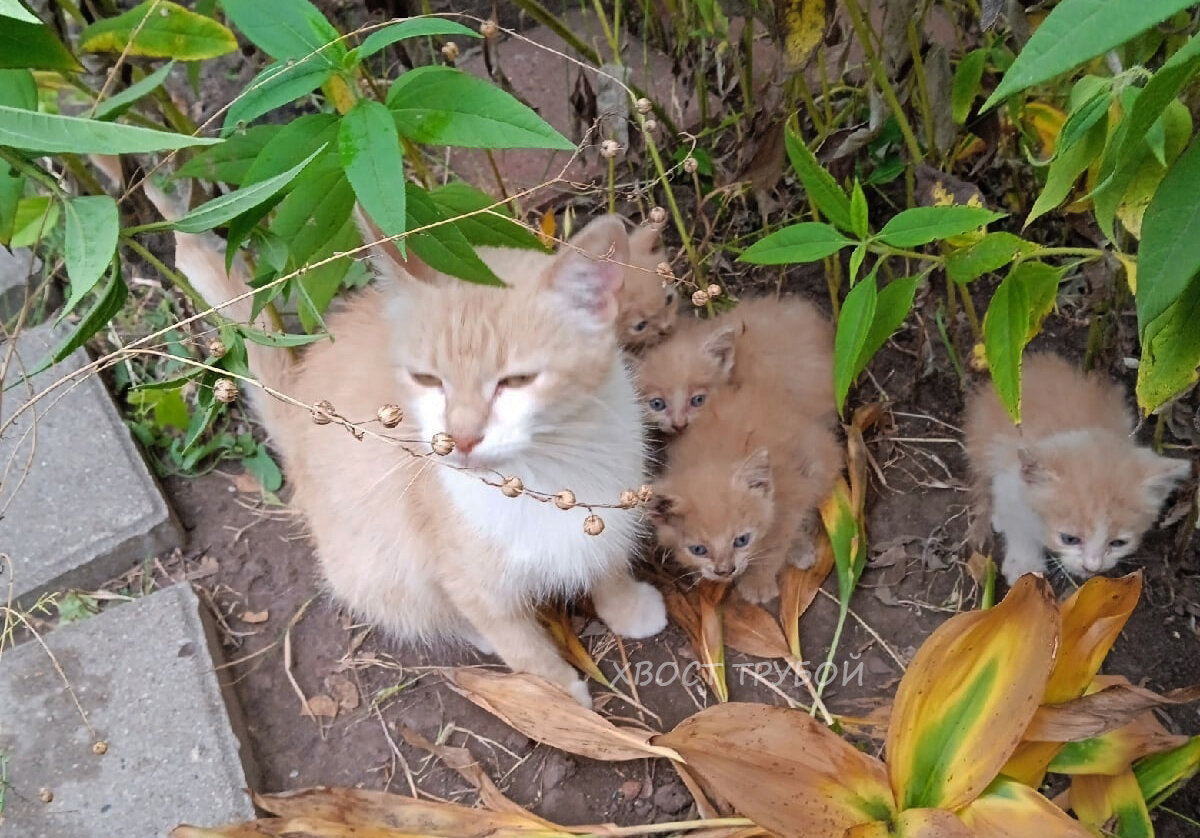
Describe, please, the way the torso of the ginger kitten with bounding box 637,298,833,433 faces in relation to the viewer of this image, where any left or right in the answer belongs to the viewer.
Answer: facing the viewer and to the left of the viewer

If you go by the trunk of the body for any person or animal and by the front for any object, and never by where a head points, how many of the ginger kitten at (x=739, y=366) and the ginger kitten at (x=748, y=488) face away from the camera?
0

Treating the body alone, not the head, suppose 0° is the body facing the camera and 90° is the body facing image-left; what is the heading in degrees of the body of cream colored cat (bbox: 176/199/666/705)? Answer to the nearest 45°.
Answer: approximately 315°

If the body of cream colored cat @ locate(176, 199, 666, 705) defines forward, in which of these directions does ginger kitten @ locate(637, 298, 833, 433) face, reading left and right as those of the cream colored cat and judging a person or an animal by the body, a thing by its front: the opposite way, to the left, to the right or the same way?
to the right

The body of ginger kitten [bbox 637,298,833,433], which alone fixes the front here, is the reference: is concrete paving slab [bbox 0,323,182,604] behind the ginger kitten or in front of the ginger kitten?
in front

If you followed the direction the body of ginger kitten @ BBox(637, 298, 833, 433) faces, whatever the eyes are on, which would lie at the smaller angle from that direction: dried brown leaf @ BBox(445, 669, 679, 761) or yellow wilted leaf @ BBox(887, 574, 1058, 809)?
the dried brown leaf

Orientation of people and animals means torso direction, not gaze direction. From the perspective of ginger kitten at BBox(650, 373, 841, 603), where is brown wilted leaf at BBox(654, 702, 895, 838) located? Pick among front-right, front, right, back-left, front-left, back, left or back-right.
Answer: front-left

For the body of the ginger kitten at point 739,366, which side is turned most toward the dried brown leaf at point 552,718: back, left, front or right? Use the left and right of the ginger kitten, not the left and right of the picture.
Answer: front
